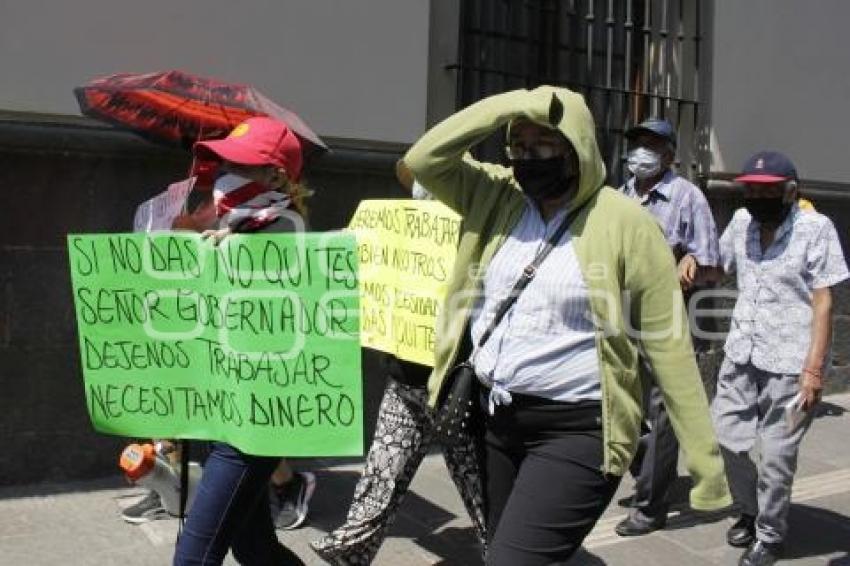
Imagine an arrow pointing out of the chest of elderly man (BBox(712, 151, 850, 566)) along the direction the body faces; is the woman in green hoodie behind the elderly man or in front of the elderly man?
in front

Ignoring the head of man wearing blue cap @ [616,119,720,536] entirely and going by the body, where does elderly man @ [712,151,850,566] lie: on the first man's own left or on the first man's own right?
on the first man's own left

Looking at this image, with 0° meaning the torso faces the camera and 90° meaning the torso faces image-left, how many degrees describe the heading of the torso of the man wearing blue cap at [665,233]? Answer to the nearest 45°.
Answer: approximately 45°

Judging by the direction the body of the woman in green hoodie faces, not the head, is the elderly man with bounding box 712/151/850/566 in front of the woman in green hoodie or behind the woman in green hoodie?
behind

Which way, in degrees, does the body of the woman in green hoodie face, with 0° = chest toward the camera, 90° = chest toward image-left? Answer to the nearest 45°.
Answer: approximately 45°

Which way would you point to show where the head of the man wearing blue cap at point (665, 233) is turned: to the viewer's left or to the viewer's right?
to the viewer's left

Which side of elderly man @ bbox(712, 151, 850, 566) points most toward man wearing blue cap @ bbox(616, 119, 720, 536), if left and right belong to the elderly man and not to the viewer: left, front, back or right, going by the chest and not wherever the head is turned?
right
